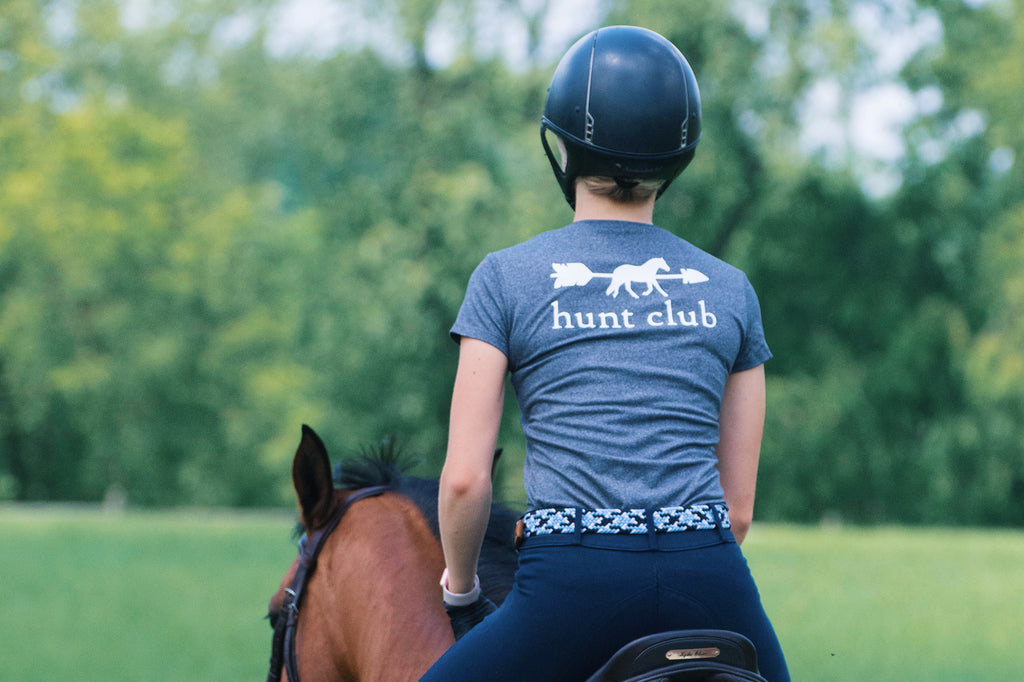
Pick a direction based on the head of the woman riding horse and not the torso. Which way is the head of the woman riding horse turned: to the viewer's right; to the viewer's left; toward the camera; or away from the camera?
away from the camera

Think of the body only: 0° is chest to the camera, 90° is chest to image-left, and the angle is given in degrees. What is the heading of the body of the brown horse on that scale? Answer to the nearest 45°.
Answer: approximately 135°

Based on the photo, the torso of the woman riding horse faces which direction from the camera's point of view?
away from the camera

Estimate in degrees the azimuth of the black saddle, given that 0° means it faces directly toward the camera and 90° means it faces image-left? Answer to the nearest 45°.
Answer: approximately 180°
